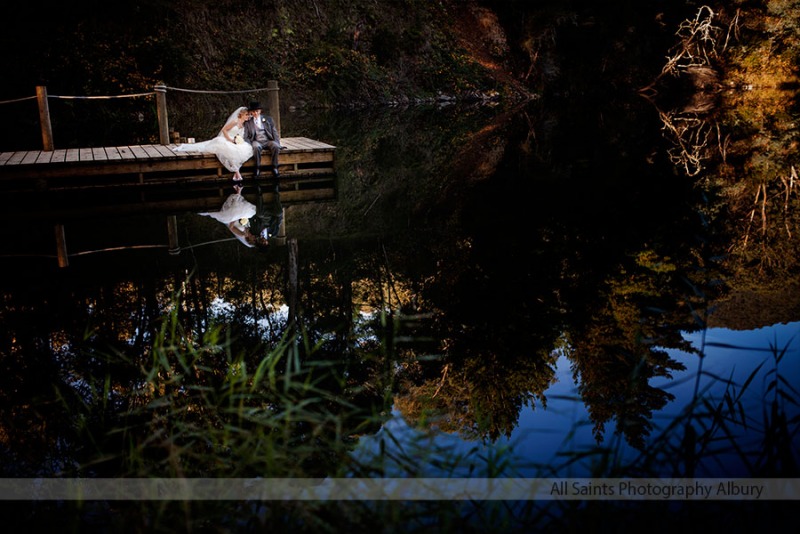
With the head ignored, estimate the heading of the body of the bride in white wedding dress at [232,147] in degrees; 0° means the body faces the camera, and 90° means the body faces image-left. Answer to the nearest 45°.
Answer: approximately 315°

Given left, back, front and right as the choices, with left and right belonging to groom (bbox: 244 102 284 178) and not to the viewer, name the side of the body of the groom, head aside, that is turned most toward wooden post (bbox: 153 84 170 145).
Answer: right

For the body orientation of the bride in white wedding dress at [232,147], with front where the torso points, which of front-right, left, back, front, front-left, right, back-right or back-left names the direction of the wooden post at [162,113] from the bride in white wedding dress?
back

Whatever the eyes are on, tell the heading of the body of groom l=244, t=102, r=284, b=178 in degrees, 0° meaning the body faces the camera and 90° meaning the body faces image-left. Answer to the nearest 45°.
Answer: approximately 0°

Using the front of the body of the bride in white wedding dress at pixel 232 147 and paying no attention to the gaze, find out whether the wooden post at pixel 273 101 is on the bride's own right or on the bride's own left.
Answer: on the bride's own left

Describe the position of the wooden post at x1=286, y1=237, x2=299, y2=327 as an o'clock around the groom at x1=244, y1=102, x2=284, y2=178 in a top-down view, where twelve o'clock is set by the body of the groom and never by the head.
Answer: The wooden post is roughly at 12 o'clock from the groom.

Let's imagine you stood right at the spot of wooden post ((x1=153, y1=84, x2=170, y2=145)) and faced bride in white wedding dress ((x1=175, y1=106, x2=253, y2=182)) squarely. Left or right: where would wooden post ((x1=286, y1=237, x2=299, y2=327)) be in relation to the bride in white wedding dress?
right

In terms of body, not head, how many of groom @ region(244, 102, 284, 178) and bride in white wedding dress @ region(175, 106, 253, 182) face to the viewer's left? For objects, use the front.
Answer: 0
